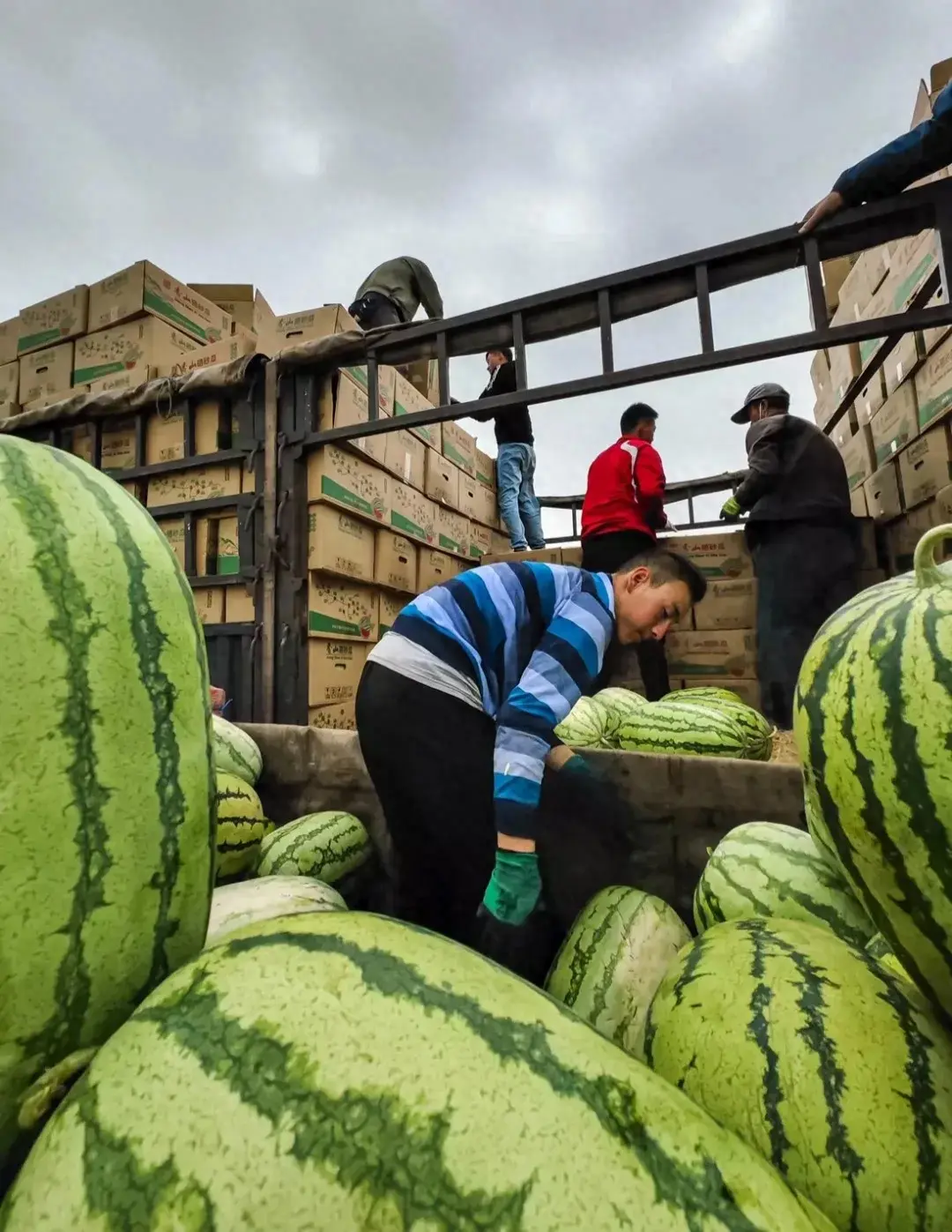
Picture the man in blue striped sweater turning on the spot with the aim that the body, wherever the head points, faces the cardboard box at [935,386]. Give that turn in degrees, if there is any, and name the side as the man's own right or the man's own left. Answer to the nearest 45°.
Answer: approximately 45° to the man's own left

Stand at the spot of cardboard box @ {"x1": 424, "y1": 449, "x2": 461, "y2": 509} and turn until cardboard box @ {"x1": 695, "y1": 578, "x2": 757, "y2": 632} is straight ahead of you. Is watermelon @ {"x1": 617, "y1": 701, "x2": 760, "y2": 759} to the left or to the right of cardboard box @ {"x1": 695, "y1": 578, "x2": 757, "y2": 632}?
right

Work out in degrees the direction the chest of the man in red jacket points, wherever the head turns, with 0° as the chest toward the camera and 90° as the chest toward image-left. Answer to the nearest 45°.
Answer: approximately 225°

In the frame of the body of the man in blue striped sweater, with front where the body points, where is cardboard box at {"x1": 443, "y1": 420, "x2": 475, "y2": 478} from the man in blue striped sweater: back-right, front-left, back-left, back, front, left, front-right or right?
left

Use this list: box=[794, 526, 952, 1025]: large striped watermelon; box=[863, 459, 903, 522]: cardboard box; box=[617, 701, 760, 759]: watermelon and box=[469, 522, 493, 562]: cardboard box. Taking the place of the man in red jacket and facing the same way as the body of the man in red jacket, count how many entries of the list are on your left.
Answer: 1

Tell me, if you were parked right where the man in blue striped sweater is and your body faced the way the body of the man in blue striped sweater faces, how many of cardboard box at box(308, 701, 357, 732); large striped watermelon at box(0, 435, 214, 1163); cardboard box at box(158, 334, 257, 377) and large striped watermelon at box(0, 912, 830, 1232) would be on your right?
2

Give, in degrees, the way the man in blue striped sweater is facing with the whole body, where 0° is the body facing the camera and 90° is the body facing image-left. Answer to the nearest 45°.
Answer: approximately 270°

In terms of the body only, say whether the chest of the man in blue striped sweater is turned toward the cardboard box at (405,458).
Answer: no

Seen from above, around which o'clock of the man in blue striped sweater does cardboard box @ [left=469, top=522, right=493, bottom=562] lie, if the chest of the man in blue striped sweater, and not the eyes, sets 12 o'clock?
The cardboard box is roughly at 9 o'clock from the man in blue striped sweater.

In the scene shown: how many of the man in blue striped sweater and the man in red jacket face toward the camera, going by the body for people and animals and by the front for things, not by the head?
0

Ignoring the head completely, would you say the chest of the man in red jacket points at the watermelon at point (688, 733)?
no

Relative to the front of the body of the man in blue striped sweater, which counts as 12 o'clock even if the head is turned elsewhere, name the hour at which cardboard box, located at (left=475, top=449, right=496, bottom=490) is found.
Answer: The cardboard box is roughly at 9 o'clock from the man in blue striped sweater.

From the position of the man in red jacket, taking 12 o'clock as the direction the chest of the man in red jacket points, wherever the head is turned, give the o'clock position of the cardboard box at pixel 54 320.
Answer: The cardboard box is roughly at 7 o'clock from the man in red jacket.

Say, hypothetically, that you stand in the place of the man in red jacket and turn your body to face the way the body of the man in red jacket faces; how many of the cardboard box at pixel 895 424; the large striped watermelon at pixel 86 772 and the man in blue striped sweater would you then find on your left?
0

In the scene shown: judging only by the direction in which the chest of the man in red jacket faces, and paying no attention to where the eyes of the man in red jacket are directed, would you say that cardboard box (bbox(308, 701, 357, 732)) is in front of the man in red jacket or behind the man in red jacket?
behind
